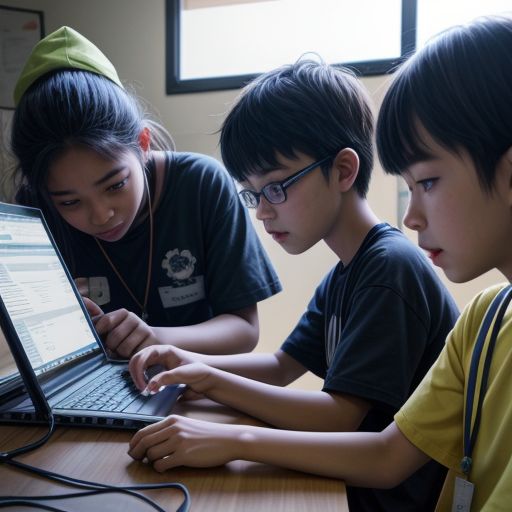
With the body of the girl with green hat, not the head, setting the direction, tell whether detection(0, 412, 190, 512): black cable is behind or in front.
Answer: in front

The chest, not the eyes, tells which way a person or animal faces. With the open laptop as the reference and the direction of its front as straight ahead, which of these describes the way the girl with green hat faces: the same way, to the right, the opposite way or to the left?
to the right

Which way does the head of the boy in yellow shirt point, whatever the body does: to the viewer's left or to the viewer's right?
to the viewer's left

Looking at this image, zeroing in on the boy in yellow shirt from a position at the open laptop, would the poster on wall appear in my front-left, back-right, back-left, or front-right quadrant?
back-left

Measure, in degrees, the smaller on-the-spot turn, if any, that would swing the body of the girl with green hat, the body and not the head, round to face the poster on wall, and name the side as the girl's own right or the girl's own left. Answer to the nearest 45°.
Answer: approximately 135° to the girl's own right

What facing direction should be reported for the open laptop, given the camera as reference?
facing the viewer and to the right of the viewer

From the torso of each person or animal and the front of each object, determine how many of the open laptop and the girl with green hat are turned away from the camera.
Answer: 0

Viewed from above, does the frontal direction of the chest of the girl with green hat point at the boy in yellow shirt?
no

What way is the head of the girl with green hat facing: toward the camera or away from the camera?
toward the camera

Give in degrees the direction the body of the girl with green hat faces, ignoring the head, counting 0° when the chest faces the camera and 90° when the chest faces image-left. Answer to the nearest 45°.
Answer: approximately 45°
